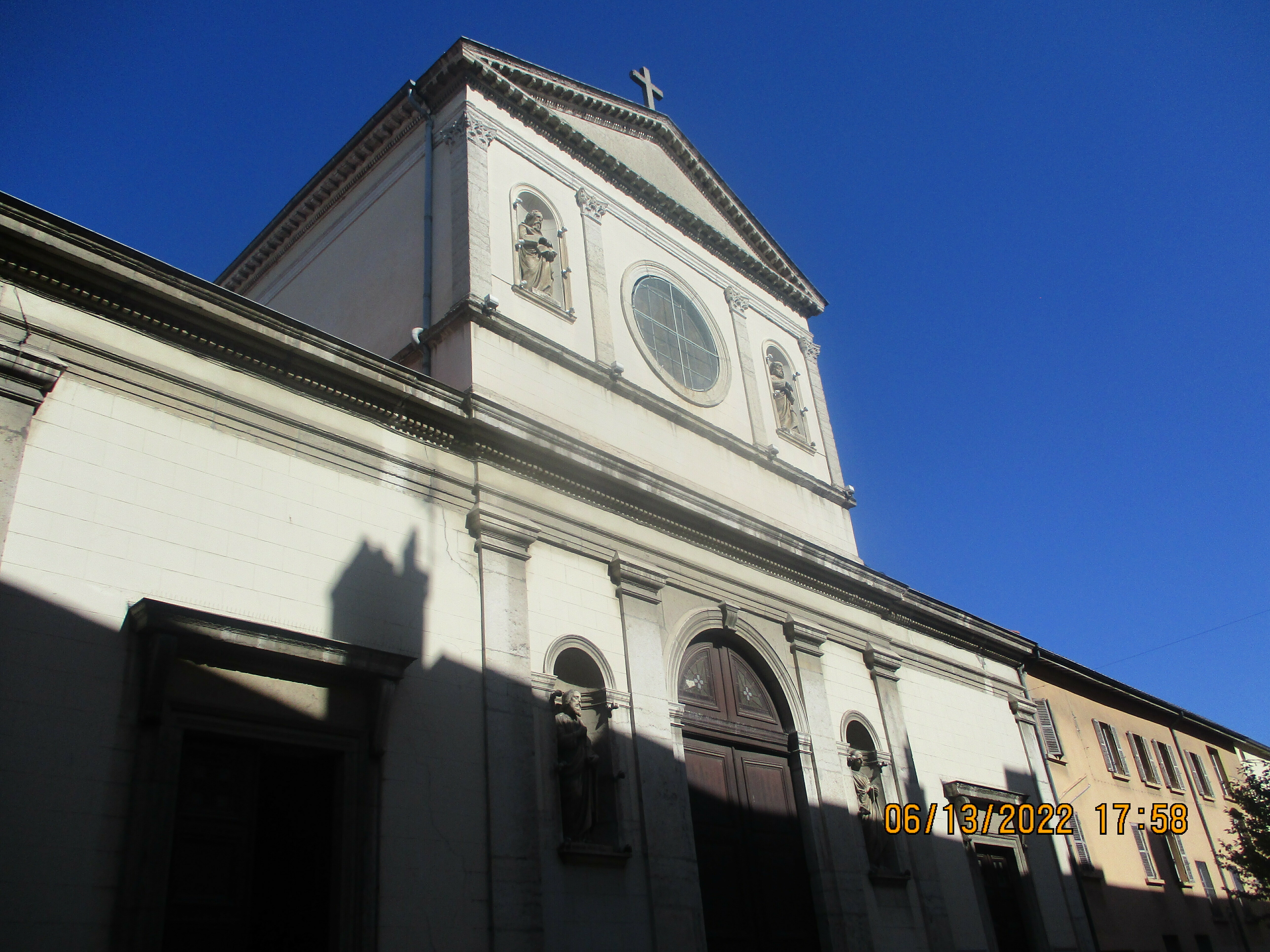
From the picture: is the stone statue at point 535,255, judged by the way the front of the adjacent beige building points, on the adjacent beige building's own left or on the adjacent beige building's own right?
on the adjacent beige building's own right

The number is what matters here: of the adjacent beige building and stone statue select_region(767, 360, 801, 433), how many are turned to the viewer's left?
0

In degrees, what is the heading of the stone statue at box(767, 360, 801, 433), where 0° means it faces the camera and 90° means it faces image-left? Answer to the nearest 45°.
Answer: approximately 315°

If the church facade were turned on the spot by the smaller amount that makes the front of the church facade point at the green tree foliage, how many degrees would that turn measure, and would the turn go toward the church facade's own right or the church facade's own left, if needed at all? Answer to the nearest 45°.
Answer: approximately 90° to the church facade's own left

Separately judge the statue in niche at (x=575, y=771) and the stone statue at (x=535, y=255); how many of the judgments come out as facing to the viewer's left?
0

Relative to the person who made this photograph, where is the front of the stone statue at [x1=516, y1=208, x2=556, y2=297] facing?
facing the viewer and to the right of the viewer

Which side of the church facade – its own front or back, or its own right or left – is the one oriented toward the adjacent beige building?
left
